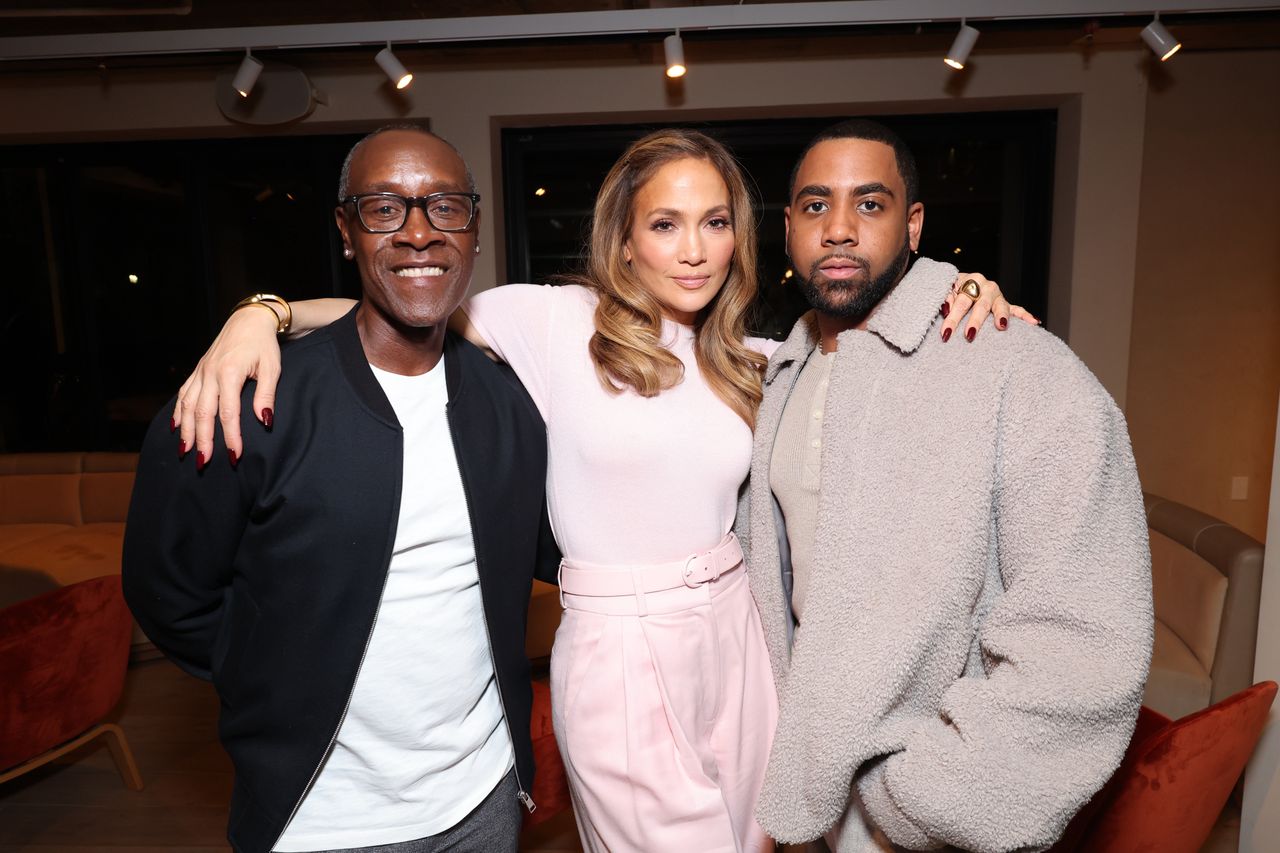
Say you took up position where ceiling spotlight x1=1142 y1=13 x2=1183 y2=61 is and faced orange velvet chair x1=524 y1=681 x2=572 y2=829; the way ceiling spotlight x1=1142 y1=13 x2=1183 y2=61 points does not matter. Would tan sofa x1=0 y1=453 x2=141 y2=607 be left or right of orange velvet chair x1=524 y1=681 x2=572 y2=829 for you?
right

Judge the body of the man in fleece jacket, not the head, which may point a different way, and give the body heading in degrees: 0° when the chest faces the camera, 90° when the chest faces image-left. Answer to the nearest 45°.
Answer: approximately 45°

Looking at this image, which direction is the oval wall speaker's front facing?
toward the camera

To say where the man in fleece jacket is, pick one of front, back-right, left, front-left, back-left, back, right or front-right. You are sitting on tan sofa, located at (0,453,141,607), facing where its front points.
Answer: front

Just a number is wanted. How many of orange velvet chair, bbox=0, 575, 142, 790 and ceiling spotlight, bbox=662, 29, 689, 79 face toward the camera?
1

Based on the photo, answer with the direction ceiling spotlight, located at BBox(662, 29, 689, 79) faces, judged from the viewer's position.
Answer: facing the viewer

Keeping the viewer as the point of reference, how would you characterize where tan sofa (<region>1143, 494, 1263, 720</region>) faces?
facing the viewer and to the left of the viewer

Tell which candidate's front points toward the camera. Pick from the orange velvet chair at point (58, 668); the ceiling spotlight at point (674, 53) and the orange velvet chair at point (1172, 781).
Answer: the ceiling spotlight

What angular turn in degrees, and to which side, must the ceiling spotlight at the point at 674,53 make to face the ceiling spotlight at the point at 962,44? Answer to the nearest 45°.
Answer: approximately 90° to its left

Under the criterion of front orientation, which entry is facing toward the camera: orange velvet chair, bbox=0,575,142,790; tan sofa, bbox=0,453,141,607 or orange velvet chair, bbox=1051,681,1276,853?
the tan sofa

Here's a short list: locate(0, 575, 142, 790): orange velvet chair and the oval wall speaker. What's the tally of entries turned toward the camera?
1

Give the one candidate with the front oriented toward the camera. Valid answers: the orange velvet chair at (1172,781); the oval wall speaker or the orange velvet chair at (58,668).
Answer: the oval wall speaker

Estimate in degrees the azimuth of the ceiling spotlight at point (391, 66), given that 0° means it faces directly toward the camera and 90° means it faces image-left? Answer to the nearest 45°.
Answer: approximately 315°

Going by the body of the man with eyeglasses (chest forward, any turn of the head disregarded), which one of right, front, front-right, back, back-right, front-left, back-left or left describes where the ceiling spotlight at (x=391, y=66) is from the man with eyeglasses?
back-left

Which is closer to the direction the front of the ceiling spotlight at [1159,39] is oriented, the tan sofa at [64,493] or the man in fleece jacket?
the man in fleece jacket

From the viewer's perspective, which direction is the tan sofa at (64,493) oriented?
toward the camera

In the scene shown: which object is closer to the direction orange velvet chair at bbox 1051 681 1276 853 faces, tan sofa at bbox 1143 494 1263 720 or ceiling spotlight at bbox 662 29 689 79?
the ceiling spotlight

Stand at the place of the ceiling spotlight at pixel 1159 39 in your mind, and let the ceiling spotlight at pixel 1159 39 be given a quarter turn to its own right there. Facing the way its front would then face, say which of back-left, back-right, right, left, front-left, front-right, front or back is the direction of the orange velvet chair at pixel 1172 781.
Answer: front-left
